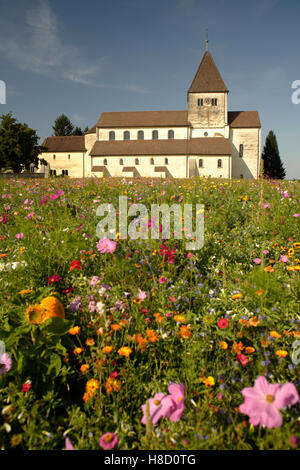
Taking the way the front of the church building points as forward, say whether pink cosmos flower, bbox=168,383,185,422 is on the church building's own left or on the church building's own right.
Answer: on the church building's own left
